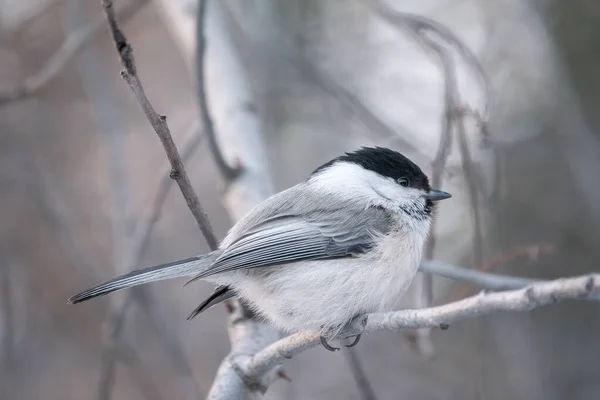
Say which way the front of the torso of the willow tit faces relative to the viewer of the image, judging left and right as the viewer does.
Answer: facing to the right of the viewer
